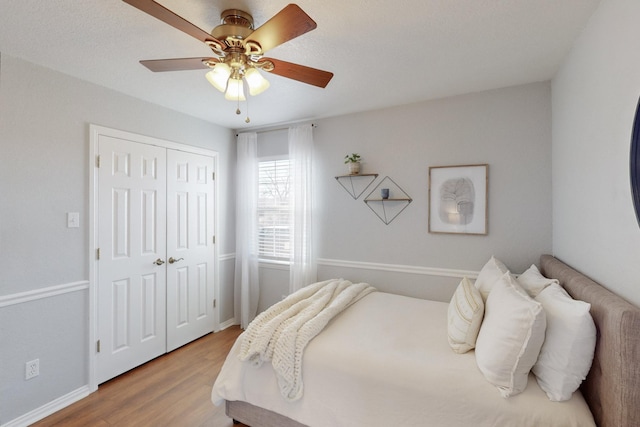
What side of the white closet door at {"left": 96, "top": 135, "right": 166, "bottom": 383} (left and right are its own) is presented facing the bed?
front

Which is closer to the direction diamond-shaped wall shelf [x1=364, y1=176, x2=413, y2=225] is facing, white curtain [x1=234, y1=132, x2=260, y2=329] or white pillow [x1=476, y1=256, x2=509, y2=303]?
the white pillow

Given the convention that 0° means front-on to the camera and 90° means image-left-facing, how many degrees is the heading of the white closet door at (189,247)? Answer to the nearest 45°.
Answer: approximately 315°

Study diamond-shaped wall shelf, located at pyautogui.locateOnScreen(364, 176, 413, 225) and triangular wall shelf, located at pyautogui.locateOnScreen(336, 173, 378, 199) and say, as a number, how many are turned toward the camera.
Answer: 2

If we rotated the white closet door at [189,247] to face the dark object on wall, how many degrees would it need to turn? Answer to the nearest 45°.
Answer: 0° — it already faces it

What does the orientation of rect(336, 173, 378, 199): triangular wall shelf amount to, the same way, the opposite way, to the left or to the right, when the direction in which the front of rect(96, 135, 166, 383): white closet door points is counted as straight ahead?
to the right

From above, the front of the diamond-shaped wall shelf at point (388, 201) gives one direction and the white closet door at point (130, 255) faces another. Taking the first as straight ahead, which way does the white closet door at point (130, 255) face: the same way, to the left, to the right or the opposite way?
to the left

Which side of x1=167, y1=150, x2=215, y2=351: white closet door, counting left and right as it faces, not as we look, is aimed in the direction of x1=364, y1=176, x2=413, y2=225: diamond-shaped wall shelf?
front

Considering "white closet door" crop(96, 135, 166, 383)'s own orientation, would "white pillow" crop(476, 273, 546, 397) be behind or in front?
in front

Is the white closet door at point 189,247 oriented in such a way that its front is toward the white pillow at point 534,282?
yes

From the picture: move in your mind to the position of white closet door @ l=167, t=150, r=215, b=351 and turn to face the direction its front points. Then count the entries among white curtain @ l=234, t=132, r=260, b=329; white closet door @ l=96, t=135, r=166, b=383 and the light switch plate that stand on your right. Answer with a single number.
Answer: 2

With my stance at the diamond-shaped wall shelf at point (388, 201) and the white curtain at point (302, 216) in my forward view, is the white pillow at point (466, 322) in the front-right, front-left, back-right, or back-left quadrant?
back-left

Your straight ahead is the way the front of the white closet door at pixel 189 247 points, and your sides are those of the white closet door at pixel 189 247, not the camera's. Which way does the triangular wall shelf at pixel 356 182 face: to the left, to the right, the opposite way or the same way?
to the right

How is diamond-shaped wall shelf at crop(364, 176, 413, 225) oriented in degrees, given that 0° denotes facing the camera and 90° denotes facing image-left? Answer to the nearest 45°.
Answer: approximately 0°

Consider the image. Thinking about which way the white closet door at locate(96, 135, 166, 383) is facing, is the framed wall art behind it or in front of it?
in front
